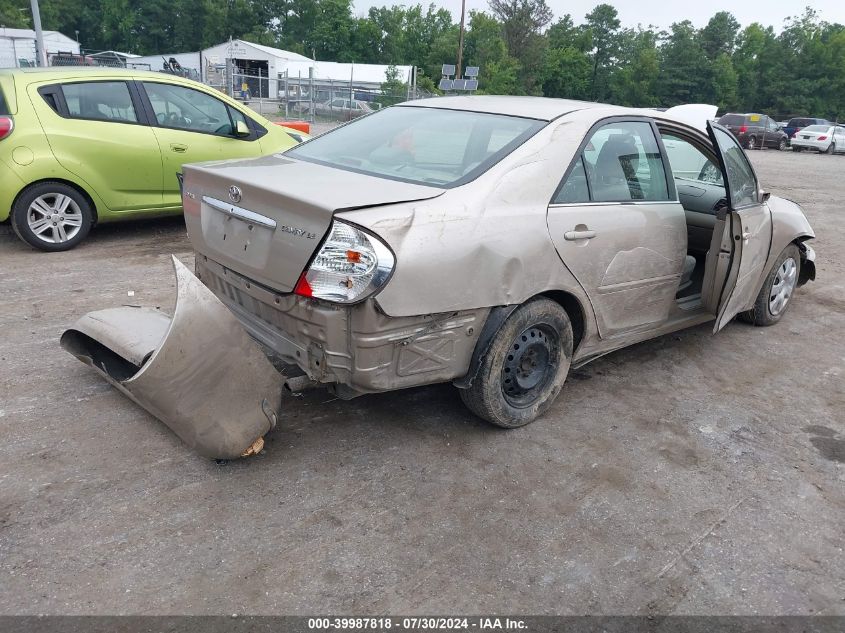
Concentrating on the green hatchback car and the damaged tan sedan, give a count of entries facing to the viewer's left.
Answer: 0

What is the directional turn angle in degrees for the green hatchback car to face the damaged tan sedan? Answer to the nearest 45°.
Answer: approximately 90° to its right

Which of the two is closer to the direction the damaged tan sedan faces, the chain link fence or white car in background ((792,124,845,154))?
the white car in background

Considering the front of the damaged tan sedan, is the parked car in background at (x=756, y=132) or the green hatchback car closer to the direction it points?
the parked car in background

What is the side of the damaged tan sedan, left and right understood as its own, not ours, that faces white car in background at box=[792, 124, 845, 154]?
front

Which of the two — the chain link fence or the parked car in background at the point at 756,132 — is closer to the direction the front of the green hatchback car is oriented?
the parked car in background

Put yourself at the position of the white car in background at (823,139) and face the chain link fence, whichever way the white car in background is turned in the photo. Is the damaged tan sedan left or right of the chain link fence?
left

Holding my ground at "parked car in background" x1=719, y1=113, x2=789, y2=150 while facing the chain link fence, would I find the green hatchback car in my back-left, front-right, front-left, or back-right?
front-left

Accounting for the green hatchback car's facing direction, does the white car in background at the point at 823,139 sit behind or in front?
in front

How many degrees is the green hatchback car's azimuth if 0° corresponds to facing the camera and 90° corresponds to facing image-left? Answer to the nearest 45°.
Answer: approximately 270°

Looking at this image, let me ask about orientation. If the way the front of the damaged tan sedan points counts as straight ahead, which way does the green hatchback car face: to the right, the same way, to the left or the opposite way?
the same way

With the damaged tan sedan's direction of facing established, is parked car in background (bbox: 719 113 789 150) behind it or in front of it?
in front

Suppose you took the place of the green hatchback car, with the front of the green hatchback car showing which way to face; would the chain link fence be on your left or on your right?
on your left

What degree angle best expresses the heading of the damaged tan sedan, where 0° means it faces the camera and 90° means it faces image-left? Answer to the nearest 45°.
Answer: approximately 225°

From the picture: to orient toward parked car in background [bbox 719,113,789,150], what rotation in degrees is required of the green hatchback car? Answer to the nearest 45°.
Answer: approximately 45° to its left

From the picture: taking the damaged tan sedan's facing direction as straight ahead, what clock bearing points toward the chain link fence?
The chain link fence is roughly at 10 o'clock from the damaged tan sedan.

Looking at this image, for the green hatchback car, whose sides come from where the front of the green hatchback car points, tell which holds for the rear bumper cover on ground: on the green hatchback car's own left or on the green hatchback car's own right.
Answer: on the green hatchback car's own right
